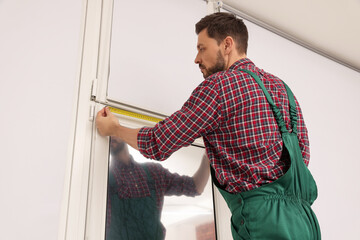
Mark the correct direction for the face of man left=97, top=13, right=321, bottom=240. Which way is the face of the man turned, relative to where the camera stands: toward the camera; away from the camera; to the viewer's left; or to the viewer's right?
to the viewer's left

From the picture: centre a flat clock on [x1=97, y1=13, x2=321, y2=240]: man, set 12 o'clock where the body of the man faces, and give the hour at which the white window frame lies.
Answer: The white window frame is roughly at 11 o'clock from the man.

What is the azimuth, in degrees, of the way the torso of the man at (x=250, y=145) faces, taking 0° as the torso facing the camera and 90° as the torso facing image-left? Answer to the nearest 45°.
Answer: approximately 135°

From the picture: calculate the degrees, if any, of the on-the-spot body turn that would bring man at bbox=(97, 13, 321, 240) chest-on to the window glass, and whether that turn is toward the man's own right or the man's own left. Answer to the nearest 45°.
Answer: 0° — they already face it
